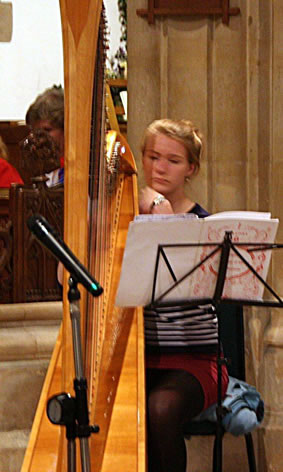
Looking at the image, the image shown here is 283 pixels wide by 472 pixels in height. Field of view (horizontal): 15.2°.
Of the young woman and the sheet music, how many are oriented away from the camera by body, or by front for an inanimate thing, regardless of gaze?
1

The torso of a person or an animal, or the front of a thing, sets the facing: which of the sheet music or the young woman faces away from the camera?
the sheet music

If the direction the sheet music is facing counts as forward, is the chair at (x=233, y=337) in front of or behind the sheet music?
in front

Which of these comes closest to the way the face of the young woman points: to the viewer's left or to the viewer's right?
to the viewer's left

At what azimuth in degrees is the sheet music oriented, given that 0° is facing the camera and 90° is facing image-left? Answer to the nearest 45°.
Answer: approximately 180°

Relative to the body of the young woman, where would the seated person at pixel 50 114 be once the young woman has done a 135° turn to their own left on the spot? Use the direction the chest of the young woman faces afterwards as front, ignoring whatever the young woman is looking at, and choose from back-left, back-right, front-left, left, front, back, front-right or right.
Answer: back-left

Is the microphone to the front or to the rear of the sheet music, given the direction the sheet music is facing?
to the rear

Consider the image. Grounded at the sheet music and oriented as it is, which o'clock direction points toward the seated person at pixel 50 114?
The seated person is roughly at 11 o'clock from the sheet music.
